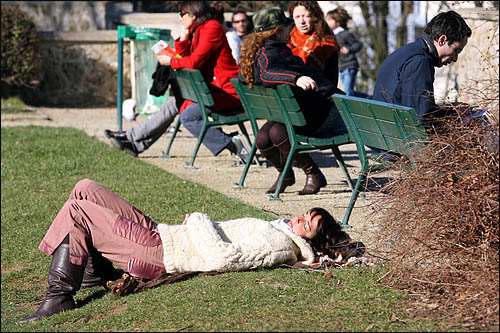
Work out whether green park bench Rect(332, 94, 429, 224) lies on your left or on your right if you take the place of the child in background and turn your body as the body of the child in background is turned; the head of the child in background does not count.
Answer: on your left

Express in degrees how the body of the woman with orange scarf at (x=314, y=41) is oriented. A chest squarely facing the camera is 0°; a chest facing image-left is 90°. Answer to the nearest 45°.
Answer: approximately 45°

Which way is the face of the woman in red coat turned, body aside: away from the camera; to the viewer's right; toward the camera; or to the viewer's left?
to the viewer's left

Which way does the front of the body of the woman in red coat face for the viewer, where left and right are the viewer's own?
facing to the left of the viewer

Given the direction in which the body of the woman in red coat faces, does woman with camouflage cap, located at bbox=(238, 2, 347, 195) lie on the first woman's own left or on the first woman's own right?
on the first woman's own left
